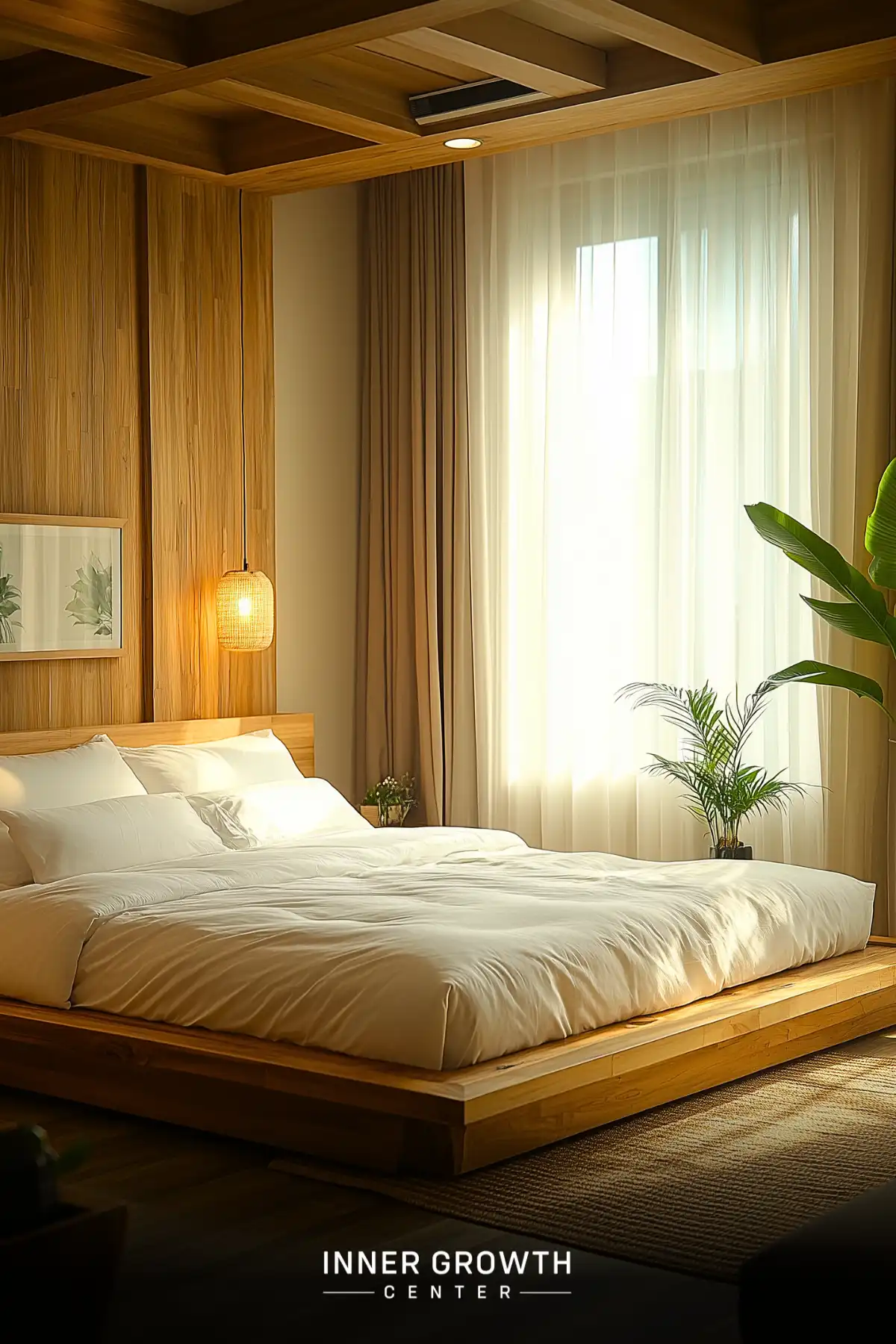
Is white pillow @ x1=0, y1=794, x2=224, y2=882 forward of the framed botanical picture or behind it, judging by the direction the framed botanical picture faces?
forward

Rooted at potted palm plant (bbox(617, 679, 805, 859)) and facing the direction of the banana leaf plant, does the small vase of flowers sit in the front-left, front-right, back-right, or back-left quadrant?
back-right

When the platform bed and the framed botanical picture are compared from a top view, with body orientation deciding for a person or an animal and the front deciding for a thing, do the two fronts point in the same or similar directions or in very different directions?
same or similar directions

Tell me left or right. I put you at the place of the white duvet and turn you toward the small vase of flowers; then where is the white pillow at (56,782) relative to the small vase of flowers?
left

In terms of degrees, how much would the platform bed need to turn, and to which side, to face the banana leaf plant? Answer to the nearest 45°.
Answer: approximately 90° to its left

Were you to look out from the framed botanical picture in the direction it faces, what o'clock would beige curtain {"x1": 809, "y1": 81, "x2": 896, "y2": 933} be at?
The beige curtain is roughly at 11 o'clock from the framed botanical picture.

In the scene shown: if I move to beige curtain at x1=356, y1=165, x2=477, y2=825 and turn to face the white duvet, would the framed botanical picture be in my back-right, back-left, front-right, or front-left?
front-right

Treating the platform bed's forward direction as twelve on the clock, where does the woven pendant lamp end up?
The woven pendant lamp is roughly at 7 o'clock from the platform bed.

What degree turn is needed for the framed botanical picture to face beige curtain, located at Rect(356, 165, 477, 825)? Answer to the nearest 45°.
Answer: approximately 90° to its left

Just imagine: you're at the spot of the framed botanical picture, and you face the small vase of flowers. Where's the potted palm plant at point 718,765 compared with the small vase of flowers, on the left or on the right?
right

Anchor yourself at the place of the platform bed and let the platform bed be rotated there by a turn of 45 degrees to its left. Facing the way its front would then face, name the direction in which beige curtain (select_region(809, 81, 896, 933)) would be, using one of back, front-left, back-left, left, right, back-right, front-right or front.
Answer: front-left

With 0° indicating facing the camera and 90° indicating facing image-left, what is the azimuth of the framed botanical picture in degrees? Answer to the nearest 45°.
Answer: approximately 315°

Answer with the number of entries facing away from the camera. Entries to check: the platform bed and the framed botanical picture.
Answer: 0

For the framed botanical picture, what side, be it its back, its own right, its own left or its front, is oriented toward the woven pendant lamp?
left
